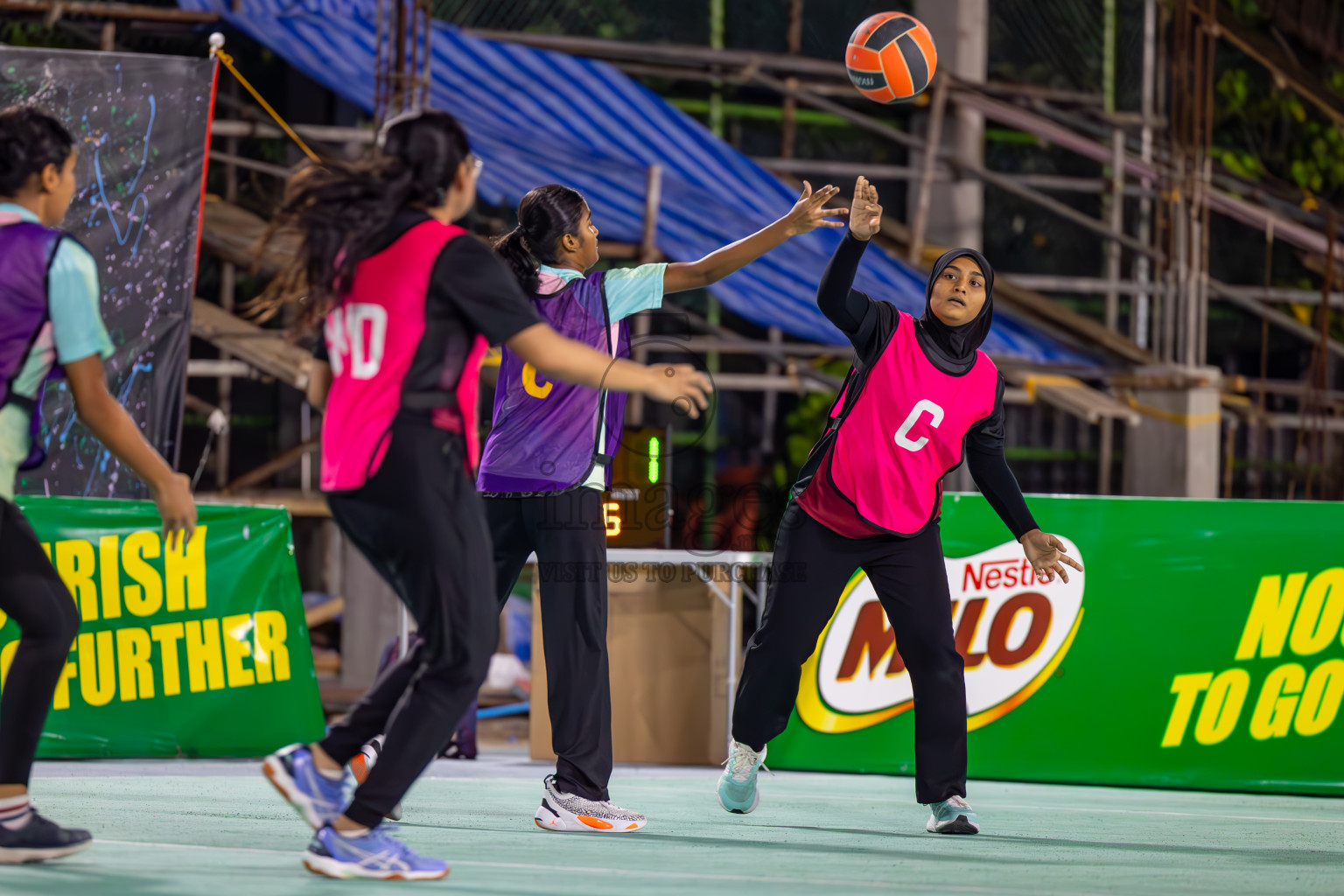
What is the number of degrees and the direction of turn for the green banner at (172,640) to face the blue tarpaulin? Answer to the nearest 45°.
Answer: approximately 135° to its left

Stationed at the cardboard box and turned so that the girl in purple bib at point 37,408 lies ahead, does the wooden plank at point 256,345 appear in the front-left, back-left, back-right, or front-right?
back-right

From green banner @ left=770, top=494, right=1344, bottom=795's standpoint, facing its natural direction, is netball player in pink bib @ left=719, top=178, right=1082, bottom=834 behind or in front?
in front

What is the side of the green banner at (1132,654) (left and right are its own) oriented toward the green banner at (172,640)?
right

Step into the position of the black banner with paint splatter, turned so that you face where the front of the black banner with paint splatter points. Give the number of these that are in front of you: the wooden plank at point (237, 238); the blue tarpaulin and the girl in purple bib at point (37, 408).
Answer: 1

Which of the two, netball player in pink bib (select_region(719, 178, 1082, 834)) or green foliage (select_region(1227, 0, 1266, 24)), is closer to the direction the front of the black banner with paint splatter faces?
the netball player in pink bib

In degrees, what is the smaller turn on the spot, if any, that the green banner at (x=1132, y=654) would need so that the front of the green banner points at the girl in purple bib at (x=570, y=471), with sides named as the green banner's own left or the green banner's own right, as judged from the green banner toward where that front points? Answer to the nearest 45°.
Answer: approximately 45° to the green banner's own right

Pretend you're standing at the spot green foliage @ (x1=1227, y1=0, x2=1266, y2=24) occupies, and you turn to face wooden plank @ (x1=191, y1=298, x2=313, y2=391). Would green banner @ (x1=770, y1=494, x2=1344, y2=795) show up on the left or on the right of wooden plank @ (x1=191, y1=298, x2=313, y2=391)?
left

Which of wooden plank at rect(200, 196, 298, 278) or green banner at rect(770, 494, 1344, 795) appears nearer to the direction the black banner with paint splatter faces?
the green banner
